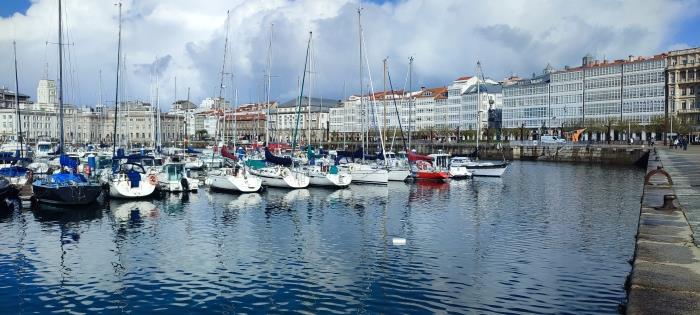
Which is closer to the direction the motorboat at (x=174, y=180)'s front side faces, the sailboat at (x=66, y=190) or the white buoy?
the sailboat

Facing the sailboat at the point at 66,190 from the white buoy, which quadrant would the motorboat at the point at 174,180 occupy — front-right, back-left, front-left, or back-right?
front-right

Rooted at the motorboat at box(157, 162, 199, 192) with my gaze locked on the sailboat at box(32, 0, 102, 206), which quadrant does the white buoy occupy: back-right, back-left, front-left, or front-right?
front-left

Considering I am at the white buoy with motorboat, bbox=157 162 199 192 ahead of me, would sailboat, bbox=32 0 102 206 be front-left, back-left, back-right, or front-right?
front-left
